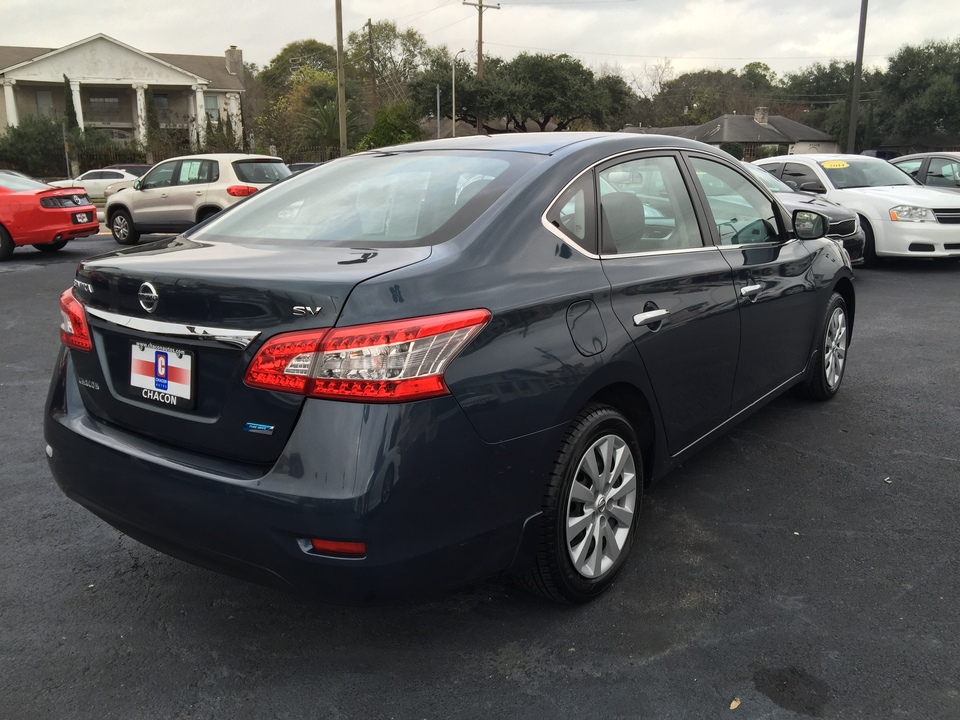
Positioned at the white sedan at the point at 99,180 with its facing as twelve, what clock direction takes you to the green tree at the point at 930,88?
The green tree is roughly at 6 o'clock from the white sedan.

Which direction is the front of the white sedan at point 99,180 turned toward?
to the viewer's left

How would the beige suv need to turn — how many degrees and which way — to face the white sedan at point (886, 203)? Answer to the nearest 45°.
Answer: approximately 180°

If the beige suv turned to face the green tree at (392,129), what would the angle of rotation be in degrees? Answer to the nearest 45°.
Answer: approximately 45° to its right

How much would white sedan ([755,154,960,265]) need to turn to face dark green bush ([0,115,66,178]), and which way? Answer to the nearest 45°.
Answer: approximately 180°

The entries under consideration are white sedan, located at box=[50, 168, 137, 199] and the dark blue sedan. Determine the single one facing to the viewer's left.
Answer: the white sedan

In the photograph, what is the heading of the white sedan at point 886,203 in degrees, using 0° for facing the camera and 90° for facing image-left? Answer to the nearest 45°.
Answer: approximately 315°

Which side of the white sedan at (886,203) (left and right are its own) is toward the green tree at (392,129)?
back

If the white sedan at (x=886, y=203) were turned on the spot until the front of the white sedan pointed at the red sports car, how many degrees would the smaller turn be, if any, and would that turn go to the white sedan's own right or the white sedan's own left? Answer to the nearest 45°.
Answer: approximately 135° to the white sedan's own right

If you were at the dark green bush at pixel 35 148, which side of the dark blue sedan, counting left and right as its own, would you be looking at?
left
